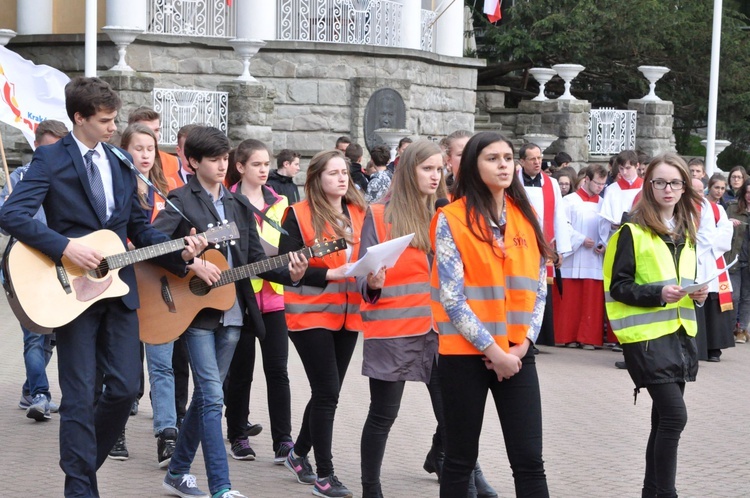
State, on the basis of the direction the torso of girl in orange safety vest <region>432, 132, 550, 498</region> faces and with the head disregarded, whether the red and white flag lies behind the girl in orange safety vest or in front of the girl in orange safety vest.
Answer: behind

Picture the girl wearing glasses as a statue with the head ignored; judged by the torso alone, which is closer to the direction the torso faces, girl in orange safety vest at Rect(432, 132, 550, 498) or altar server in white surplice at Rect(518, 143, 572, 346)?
the girl in orange safety vest

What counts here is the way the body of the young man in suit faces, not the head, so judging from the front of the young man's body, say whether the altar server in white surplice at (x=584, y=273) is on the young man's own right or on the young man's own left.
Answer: on the young man's own left

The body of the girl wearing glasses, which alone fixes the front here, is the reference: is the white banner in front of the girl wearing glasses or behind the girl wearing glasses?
behind

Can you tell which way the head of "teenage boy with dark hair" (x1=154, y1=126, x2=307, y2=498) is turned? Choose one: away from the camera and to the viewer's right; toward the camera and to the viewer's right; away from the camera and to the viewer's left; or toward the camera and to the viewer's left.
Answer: toward the camera and to the viewer's right

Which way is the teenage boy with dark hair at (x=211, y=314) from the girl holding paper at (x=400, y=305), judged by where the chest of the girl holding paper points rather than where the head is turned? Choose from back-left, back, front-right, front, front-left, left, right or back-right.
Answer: back-right

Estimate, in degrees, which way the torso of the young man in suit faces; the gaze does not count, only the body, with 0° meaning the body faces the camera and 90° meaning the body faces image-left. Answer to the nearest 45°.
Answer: approximately 315°

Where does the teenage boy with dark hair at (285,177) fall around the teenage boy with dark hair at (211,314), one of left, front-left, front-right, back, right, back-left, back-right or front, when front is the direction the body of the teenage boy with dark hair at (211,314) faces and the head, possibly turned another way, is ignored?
back-left

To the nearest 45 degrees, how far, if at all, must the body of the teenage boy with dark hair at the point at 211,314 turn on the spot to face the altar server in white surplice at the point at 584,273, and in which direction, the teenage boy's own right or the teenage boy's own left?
approximately 90° to the teenage boy's own left
